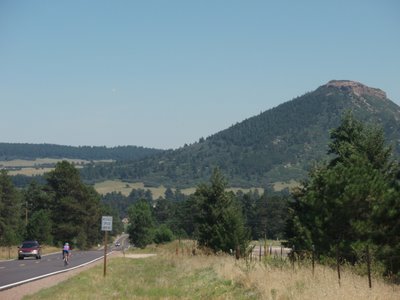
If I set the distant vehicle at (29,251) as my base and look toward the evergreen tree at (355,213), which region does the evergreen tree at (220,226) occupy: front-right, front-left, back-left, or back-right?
front-left

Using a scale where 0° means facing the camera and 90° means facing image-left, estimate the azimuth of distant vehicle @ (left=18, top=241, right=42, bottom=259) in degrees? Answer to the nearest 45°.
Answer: approximately 0°

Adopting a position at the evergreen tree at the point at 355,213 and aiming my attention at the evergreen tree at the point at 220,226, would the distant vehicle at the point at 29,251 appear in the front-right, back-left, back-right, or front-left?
front-left

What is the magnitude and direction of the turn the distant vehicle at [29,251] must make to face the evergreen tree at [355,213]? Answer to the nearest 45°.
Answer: approximately 45° to its left

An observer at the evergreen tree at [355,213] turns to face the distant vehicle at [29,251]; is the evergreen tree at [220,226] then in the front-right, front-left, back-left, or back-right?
front-right

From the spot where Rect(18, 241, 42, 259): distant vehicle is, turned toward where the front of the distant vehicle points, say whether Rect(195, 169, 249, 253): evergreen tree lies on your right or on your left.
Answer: on your left
